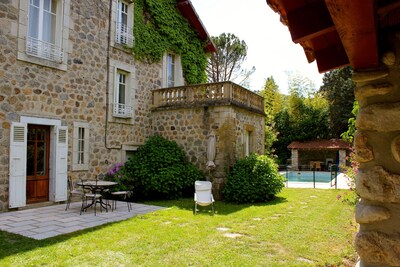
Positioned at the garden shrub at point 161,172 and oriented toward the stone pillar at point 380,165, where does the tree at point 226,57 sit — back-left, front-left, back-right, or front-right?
back-left

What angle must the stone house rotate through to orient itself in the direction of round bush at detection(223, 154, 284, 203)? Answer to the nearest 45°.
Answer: approximately 45° to its left

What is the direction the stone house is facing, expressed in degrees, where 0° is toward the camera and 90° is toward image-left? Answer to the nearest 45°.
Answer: approximately 315°

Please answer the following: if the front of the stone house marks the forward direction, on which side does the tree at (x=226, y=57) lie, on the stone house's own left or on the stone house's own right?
on the stone house's own left

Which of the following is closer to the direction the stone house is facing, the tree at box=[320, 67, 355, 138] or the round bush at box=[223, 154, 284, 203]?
the round bush
